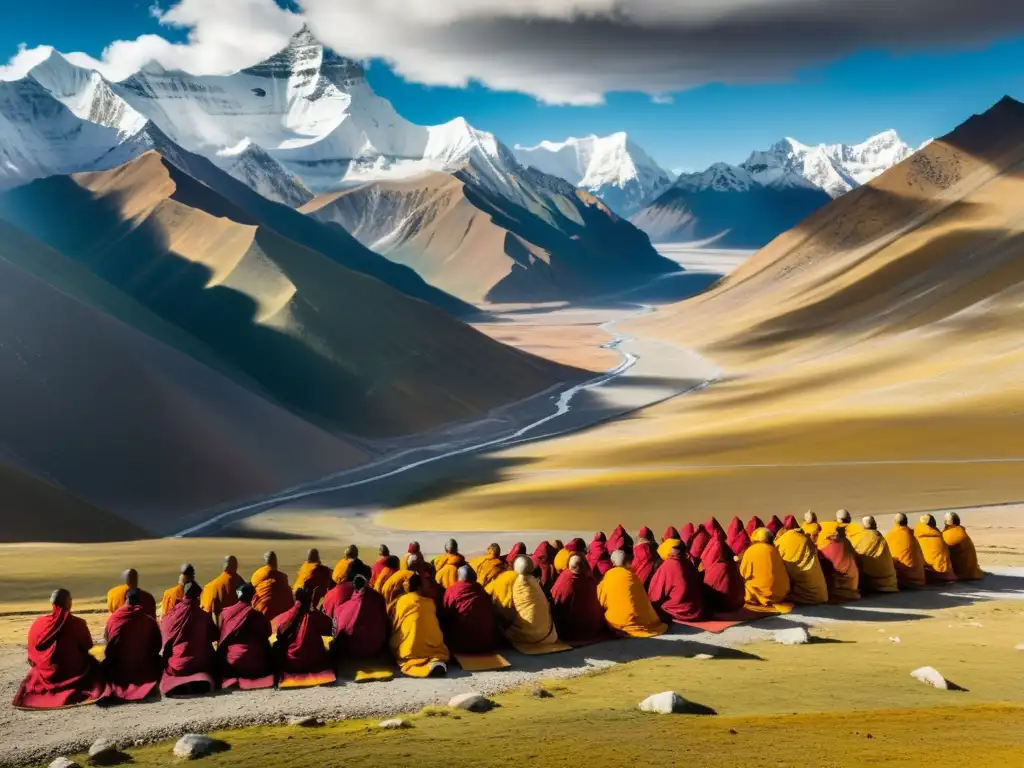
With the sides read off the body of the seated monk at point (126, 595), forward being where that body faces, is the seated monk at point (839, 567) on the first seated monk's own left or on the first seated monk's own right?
on the first seated monk's own right

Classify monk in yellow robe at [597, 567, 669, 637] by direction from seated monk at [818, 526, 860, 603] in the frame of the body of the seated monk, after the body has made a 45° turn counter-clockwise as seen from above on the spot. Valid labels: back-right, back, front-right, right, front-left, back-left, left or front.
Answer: front-left

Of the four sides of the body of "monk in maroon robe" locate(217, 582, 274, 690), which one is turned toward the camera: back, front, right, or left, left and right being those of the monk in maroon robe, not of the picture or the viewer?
back

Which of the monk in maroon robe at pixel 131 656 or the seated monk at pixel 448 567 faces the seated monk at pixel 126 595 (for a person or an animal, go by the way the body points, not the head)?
the monk in maroon robe

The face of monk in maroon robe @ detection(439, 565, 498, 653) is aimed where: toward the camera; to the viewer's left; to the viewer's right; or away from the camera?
away from the camera

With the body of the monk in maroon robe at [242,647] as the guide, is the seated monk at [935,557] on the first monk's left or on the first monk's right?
on the first monk's right

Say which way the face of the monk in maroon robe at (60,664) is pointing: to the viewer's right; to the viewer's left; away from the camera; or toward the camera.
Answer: away from the camera

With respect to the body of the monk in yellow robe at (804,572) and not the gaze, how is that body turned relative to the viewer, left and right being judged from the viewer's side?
facing away from the viewer and to the left of the viewer

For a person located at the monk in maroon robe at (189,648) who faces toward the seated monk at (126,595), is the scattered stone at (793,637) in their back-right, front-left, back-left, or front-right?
back-right

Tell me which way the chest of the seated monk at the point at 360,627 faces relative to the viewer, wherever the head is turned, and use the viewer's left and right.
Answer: facing away from the viewer

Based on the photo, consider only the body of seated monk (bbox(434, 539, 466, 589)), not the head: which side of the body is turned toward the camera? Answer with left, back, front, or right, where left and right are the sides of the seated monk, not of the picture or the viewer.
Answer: back

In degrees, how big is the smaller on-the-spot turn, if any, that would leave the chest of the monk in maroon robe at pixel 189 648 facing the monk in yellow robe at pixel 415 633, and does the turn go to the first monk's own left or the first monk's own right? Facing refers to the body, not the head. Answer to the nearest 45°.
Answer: approximately 90° to the first monk's own right
